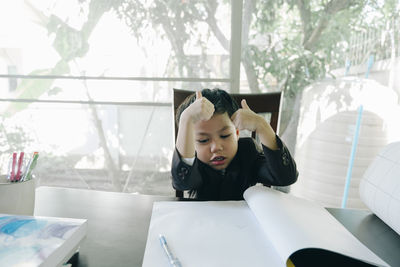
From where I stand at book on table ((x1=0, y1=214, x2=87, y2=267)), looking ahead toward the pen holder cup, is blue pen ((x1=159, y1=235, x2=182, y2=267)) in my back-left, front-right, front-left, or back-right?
back-right

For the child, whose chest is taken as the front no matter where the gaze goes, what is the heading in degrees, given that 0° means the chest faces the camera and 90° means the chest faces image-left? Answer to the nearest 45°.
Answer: approximately 0°

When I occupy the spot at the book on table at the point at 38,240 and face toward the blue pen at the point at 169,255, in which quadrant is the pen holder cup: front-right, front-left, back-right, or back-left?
back-left
